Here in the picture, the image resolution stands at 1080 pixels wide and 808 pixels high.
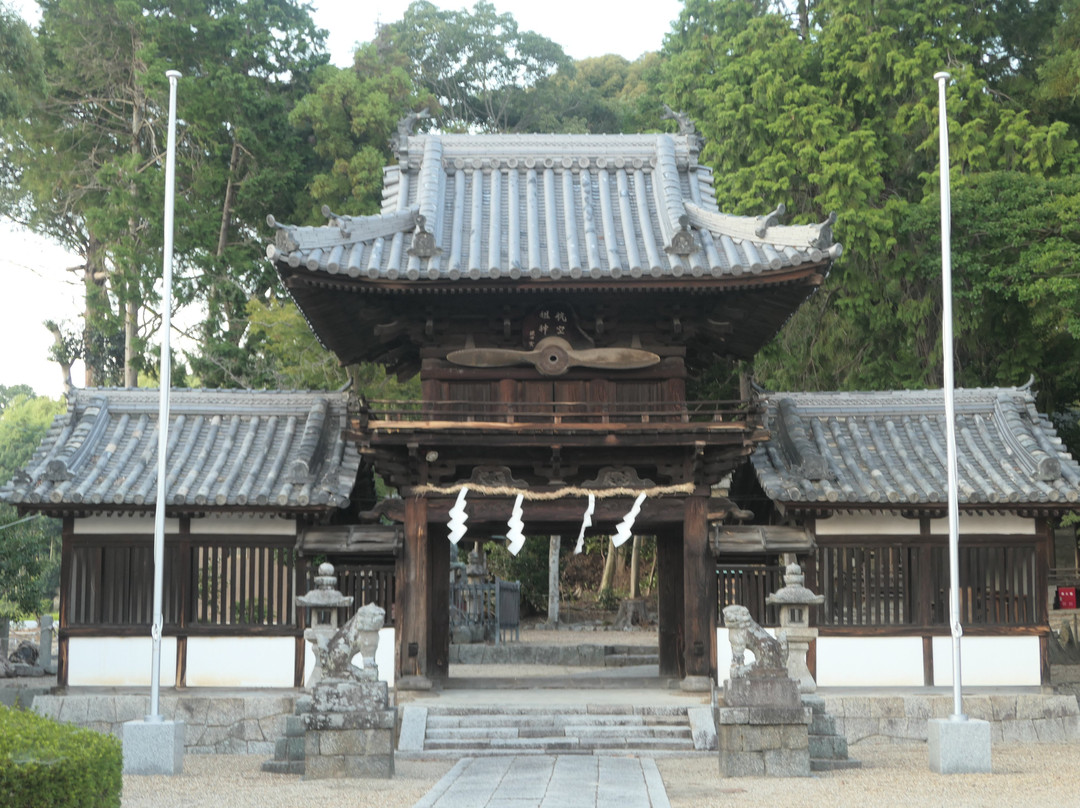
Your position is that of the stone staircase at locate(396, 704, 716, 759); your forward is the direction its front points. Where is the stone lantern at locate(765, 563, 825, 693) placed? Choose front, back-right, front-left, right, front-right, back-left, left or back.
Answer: left

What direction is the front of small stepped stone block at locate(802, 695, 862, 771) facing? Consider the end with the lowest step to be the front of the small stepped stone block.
to the viewer's right

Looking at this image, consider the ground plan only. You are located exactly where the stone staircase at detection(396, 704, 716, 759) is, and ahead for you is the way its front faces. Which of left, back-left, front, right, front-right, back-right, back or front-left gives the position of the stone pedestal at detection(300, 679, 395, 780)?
front-right

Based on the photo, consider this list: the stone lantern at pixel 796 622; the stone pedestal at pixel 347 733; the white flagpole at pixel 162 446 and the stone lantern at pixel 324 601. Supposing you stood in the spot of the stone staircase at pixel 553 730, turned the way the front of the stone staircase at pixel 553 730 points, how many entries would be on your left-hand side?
1

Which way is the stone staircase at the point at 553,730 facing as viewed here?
toward the camera

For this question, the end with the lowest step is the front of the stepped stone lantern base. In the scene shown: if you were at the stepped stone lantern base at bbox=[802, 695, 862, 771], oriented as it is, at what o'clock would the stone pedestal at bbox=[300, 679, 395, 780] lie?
The stone pedestal is roughly at 5 o'clock from the stepped stone lantern base.

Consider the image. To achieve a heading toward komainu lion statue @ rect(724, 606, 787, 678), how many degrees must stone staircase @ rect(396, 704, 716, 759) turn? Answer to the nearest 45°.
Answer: approximately 45° to its left

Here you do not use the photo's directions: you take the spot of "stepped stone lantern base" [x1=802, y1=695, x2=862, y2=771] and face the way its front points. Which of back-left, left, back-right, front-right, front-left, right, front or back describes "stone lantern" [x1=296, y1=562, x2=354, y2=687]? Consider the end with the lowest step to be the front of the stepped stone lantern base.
back

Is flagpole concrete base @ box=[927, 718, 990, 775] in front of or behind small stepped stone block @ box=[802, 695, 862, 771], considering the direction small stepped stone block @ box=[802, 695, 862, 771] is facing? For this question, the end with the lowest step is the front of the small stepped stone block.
in front

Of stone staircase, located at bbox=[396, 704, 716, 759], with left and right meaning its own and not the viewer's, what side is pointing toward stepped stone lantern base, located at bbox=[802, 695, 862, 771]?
left

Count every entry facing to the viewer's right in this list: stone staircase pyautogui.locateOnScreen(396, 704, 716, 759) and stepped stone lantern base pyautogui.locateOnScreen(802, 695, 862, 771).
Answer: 1

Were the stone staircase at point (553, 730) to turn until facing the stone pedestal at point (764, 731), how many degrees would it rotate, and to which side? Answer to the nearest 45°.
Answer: approximately 45° to its left
